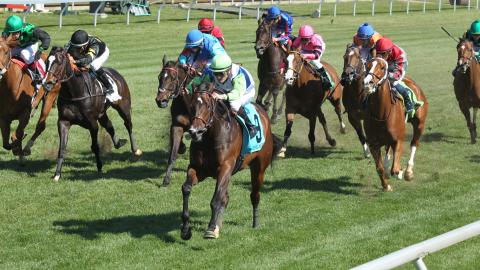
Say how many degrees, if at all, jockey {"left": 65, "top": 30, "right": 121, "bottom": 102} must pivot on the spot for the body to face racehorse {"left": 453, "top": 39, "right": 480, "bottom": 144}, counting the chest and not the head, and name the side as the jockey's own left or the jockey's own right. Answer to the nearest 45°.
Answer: approximately 135° to the jockey's own left

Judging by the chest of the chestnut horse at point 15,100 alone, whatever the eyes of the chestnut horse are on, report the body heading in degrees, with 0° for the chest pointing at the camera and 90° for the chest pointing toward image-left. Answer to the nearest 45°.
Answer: approximately 45°

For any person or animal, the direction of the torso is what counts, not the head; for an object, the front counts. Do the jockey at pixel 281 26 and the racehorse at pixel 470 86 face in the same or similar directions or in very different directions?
same or similar directions

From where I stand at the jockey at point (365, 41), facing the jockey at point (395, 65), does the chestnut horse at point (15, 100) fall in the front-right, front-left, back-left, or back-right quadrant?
back-right

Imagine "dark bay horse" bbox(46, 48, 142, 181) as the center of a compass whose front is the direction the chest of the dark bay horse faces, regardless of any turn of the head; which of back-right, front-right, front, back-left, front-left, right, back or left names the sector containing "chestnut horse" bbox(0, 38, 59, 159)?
right

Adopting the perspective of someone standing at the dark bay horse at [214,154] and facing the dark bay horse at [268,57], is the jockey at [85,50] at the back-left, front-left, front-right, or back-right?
front-left

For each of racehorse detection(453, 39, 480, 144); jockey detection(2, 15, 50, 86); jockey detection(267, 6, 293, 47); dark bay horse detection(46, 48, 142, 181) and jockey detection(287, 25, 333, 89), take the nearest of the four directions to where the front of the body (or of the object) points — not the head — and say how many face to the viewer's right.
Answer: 0

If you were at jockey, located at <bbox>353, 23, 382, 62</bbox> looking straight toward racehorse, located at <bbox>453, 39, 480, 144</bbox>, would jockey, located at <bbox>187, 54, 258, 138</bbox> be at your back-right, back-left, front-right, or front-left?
back-right

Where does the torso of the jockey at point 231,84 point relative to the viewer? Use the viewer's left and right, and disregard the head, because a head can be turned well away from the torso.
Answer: facing the viewer and to the left of the viewer

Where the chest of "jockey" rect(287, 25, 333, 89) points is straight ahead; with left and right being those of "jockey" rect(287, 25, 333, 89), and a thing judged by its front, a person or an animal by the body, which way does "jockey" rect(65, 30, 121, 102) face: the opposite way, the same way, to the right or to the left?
the same way

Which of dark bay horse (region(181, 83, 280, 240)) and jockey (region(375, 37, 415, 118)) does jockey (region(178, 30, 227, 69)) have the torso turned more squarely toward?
the dark bay horse

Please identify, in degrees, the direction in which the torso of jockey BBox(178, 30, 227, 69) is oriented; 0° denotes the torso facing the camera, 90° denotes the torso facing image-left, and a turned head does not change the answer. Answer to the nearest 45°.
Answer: approximately 45°

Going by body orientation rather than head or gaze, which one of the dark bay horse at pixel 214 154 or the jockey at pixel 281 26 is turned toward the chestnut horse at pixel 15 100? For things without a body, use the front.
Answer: the jockey

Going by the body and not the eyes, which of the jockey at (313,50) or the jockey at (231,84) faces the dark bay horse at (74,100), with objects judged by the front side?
the jockey at (313,50)

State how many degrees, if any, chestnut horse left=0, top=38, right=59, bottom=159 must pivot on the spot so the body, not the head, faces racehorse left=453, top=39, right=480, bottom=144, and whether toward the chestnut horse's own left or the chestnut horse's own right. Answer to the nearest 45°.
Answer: approximately 135° to the chestnut horse's own left

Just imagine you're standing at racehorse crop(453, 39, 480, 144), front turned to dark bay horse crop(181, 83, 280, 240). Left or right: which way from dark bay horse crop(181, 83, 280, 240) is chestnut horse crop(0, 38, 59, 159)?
right

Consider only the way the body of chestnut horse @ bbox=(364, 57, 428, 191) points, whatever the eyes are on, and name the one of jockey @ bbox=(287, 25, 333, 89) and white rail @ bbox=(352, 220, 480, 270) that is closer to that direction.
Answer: the white rail

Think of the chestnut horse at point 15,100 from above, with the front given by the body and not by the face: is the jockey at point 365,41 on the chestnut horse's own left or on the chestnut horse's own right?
on the chestnut horse's own left
